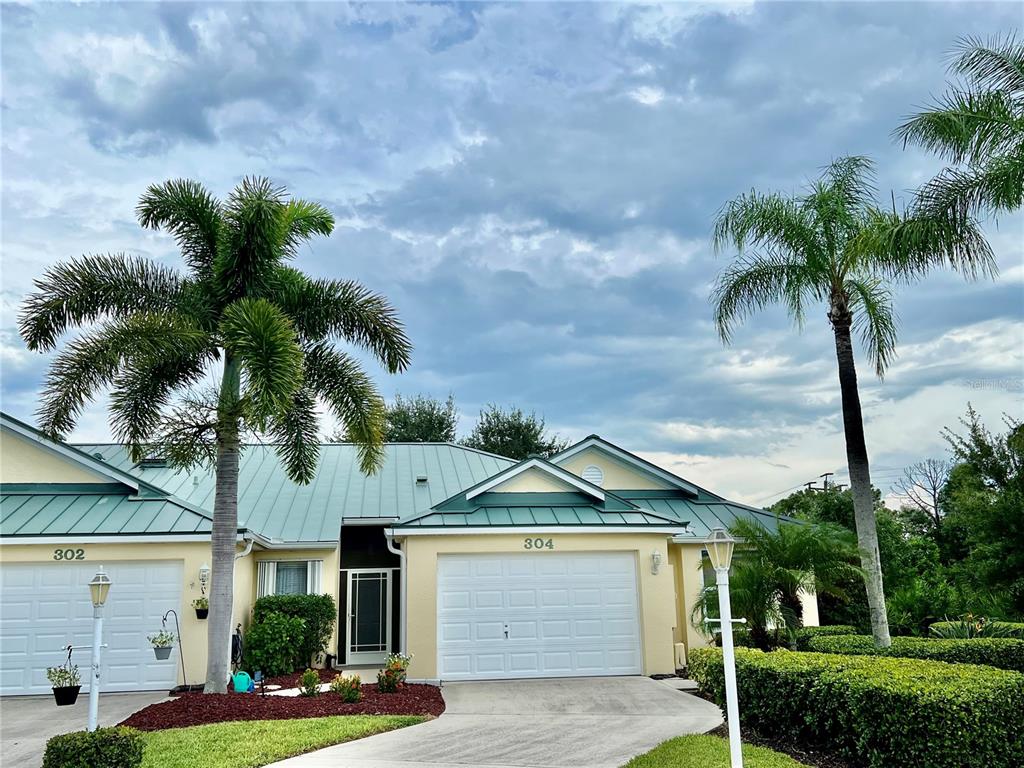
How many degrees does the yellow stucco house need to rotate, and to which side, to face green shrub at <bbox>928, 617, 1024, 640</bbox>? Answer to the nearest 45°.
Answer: approximately 90° to its left

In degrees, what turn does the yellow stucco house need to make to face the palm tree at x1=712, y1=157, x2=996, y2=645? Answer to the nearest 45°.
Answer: approximately 45° to its left

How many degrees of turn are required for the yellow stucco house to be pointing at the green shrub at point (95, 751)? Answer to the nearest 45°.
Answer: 0° — it already faces it

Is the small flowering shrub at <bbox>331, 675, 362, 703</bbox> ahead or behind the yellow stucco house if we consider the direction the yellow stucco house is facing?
ahead

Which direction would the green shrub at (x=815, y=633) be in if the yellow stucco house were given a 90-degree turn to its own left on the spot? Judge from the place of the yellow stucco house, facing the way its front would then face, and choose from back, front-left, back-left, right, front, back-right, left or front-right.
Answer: front

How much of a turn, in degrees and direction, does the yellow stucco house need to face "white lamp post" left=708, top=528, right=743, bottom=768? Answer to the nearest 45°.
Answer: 0° — it already faces it

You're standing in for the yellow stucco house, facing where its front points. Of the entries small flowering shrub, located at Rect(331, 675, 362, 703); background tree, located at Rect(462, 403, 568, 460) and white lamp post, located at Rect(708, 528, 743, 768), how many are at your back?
1

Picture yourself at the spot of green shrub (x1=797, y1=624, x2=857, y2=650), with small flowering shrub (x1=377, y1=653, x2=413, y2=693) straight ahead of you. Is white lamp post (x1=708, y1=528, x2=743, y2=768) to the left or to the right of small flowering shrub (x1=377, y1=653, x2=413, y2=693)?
left

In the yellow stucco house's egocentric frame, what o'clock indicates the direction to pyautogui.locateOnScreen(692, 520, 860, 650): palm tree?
The palm tree is roughly at 10 o'clock from the yellow stucco house.

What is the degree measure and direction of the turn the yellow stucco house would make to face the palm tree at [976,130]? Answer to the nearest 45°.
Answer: approximately 45° to its left

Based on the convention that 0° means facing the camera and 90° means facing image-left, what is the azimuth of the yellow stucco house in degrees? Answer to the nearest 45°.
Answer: approximately 0°
